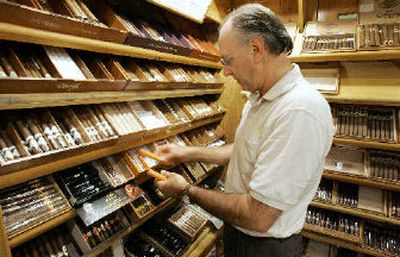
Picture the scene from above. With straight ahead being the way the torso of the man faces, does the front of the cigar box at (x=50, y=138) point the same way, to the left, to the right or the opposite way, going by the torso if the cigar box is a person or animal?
the opposite way

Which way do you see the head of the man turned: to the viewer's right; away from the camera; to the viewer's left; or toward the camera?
to the viewer's left

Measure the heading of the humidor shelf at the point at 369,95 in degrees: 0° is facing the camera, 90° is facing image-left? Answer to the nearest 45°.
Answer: approximately 0°

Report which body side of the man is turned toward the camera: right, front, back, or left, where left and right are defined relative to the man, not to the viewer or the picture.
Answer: left

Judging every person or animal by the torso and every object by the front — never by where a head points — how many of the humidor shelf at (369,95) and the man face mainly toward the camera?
1

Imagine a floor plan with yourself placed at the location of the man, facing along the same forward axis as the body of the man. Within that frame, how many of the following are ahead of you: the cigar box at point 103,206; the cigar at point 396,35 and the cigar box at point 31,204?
2

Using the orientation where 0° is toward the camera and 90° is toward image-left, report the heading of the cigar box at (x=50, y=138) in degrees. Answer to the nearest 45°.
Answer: approximately 315°
